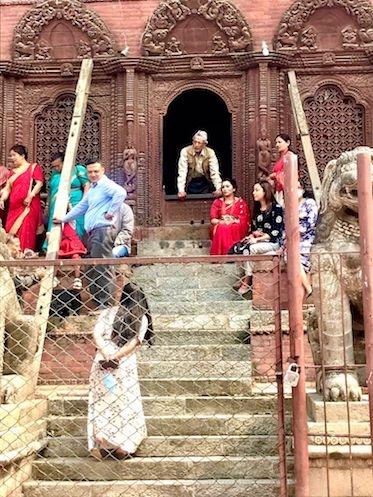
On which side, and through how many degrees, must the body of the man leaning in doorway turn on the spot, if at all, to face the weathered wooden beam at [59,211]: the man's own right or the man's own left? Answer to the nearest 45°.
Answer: approximately 45° to the man's own right

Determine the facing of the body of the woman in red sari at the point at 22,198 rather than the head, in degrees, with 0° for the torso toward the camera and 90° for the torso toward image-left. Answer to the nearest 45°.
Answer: approximately 45°

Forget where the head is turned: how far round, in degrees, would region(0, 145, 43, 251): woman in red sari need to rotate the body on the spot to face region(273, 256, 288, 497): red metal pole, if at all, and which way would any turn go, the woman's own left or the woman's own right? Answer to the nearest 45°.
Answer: approximately 45° to the woman's own left

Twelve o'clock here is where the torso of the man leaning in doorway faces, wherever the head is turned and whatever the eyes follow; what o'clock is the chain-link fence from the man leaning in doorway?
The chain-link fence is roughly at 12 o'clock from the man leaning in doorway.

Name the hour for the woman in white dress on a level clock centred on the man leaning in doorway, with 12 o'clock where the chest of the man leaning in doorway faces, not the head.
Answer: The woman in white dress is roughly at 12 o'clock from the man leaning in doorway.

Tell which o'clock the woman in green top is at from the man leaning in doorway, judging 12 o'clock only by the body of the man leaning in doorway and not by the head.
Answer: The woman in green top is roughly at 2 o'clock from the man leaning in doorway.
